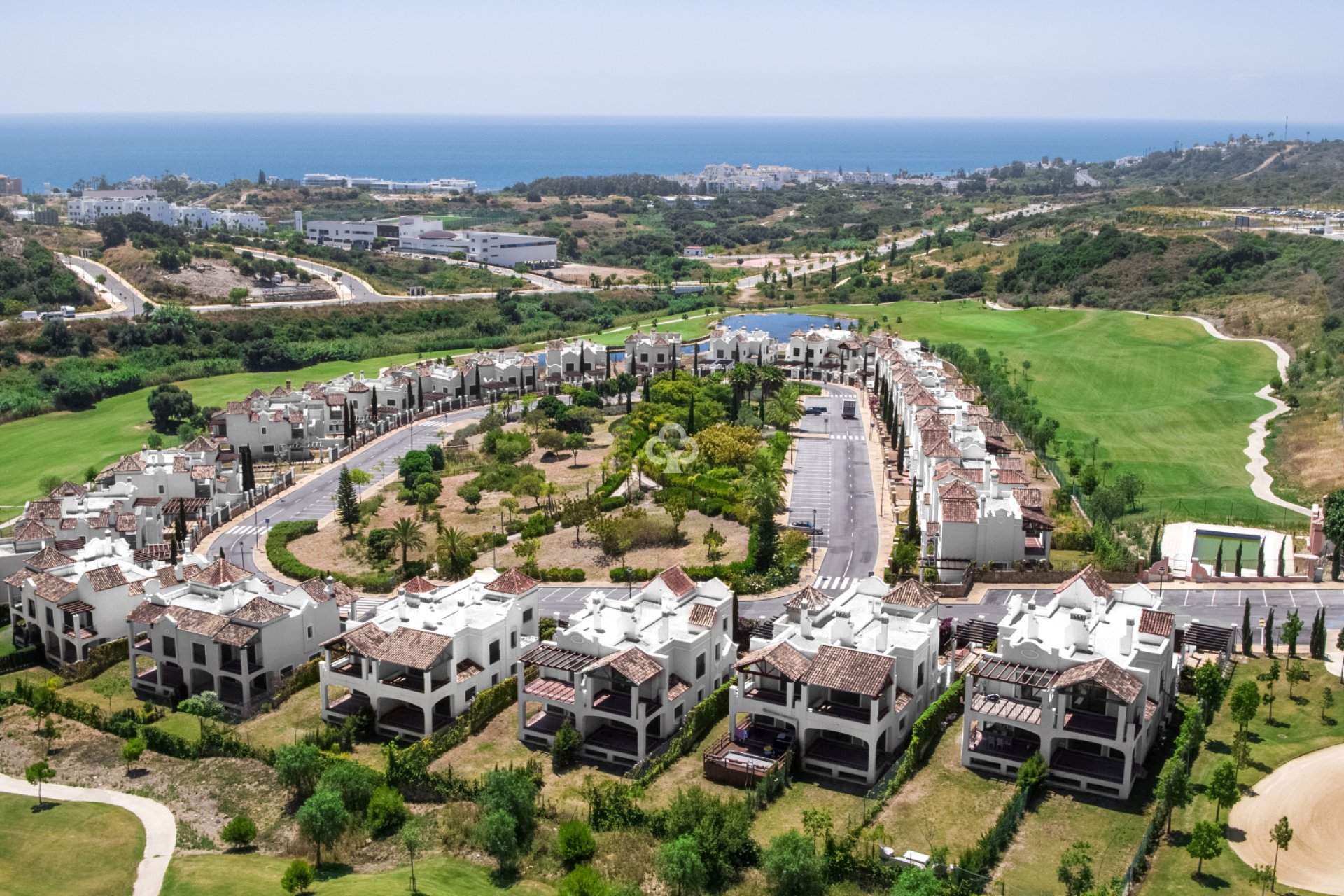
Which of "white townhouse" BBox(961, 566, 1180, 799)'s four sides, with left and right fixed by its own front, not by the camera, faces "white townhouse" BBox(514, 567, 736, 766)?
right

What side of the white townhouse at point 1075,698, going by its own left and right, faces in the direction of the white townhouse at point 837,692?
right

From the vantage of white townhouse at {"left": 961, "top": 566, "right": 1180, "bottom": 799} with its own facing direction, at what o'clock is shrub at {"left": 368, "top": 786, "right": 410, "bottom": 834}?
The shrub is roughly at 2 o'clock from the white townhouse.

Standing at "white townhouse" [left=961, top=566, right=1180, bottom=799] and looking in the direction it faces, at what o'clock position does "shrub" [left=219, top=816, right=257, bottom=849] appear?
The shrub is roughly at 2 o'clock from the white townhouse.
